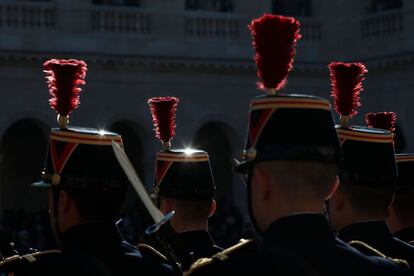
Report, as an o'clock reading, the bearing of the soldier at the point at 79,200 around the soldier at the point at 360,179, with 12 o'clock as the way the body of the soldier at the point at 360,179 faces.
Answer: the soldier at the point at 79,200 is roughly at 10 o'clock from the soldier at the point at 360,179.

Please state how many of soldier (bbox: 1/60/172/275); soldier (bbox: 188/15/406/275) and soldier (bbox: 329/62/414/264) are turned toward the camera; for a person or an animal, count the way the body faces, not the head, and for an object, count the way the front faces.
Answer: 0

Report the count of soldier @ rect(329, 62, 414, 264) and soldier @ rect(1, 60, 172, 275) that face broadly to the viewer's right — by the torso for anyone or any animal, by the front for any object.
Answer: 0

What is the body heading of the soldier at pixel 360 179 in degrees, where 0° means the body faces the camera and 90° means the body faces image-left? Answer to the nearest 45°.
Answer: approximately 135°

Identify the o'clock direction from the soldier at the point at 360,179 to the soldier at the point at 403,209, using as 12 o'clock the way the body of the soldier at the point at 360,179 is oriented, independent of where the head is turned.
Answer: the soldier at the point at 403,209 is roughly at 2 o'clock from the soldier at the point at 360,179.

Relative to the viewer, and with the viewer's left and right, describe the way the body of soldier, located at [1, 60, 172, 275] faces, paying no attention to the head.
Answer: facing away from the viewer and to the left of the viewer

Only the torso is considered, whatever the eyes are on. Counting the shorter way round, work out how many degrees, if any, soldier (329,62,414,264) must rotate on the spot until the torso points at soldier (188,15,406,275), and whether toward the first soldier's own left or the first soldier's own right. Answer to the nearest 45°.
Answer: approximately 135° to the first soldier's own left

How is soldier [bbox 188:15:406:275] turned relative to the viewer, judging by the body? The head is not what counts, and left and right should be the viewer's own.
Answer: facing away from the viewer and to the left of the viewer

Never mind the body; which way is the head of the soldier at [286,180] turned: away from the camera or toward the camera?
away from the camera

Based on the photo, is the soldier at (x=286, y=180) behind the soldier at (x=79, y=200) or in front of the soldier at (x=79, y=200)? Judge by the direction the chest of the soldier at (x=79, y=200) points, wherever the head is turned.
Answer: behind

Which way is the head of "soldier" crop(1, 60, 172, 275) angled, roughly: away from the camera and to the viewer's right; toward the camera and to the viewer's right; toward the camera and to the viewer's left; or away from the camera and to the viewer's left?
away from the camera and to the viewer's left

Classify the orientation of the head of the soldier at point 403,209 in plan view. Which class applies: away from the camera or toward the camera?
away from the camera
